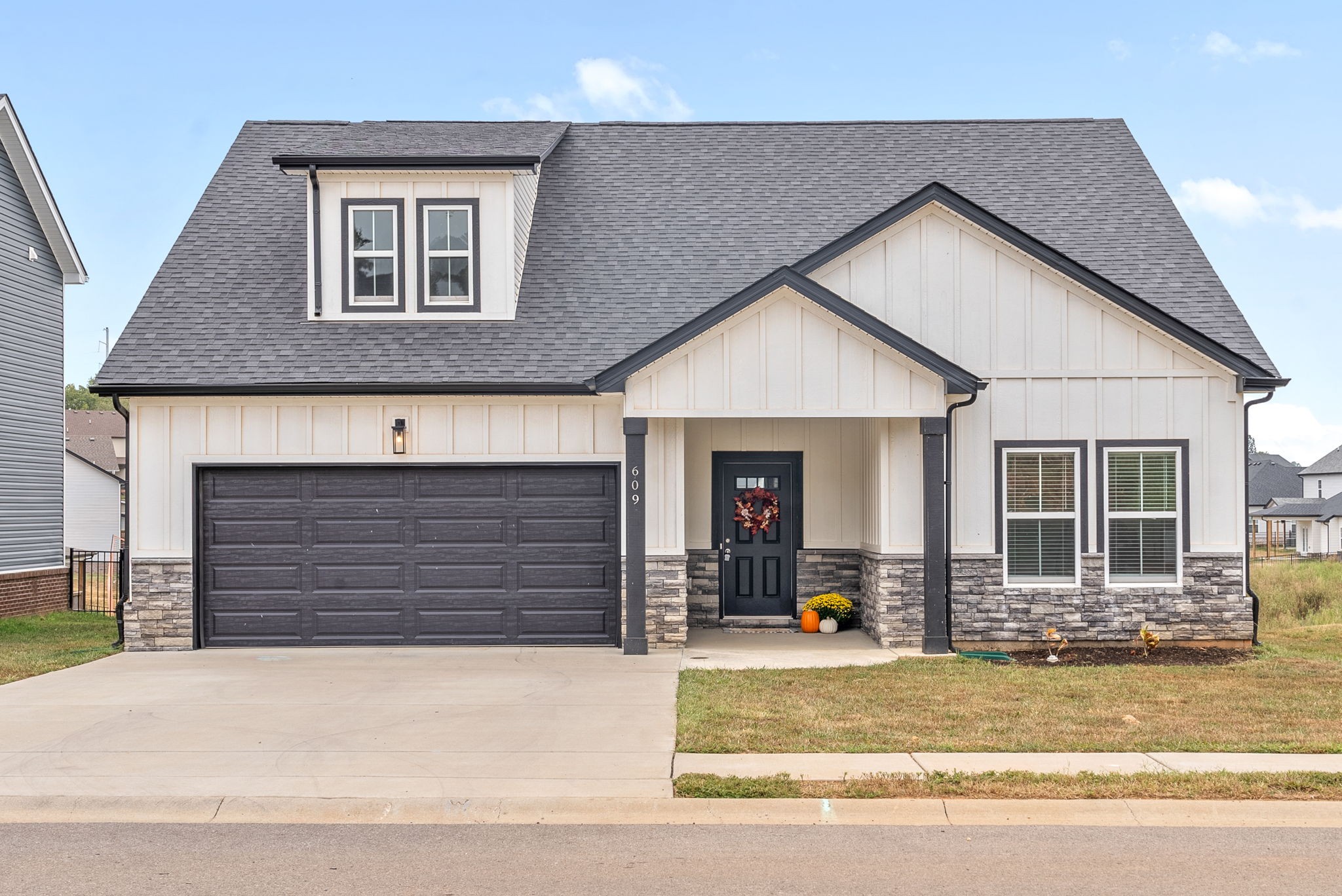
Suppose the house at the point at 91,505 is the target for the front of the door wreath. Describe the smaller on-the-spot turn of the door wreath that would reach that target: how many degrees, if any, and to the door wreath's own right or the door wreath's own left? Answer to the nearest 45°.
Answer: approximately 135° to the door wreath's own right

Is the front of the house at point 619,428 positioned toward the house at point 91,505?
no

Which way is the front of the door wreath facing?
toward the camera

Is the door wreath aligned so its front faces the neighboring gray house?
no

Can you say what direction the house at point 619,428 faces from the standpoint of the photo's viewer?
facing the viewer
